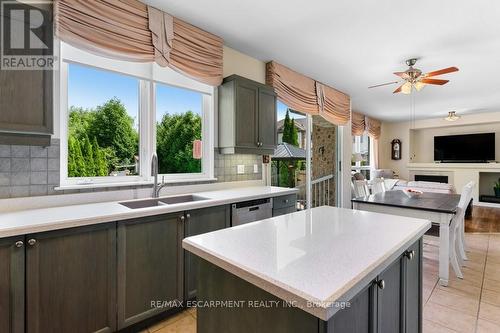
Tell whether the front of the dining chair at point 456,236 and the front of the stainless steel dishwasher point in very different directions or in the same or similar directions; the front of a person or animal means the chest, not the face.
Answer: very different directions

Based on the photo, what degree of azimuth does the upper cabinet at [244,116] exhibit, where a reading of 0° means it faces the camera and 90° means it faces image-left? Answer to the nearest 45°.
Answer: approximately 315°

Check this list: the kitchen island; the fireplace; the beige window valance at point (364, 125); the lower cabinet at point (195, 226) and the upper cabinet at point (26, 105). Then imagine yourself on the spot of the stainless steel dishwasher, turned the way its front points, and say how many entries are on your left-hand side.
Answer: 2

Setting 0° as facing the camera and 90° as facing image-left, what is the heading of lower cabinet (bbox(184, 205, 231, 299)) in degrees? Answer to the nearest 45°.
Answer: approximately 315°

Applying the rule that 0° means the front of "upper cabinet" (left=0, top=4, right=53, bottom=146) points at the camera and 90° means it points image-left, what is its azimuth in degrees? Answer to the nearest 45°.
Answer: approximately 0°

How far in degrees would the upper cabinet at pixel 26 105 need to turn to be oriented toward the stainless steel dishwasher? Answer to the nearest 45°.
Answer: approximately 90° to its left

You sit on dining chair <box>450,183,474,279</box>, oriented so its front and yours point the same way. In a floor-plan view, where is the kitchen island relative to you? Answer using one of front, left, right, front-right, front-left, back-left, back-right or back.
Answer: left

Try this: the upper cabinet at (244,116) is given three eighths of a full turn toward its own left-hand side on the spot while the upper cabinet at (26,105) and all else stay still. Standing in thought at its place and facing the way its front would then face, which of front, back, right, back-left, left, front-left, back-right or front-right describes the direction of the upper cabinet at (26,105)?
back-left

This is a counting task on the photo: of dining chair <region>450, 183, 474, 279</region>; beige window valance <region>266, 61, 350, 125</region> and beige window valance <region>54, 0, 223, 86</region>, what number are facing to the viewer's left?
1

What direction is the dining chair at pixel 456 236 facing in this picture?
to the viewer's left

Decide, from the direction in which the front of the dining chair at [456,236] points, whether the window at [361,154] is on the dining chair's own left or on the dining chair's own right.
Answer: on the dining chair's own right
